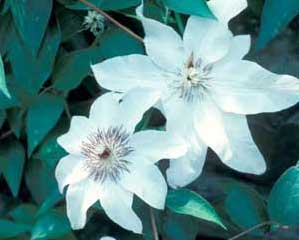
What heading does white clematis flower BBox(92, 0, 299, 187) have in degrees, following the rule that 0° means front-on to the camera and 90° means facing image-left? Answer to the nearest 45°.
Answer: approximately 0°

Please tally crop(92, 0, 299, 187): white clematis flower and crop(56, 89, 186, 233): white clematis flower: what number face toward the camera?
2
